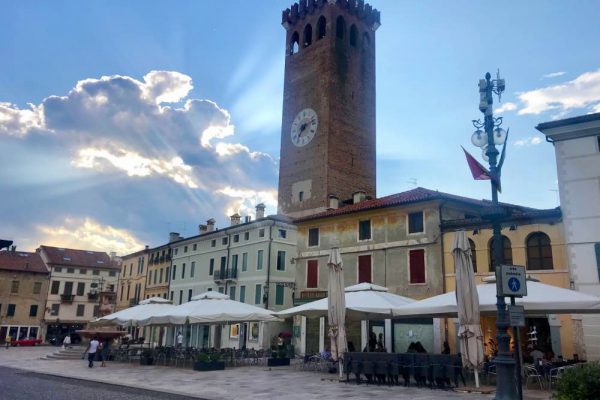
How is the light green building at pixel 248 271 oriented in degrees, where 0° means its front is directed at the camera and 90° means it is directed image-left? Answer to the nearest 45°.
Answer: approximately 45°

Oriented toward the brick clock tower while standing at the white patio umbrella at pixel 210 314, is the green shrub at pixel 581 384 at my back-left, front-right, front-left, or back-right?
back-right

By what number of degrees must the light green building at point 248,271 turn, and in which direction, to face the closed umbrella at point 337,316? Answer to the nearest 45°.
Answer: approximately 45° to its left

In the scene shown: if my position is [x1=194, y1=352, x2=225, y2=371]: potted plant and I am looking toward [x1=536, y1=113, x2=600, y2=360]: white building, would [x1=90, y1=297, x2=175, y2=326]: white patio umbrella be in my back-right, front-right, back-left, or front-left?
back-left

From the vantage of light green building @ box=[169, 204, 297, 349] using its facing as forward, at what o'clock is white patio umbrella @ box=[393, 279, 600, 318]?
The white patio umbrella is roughly at 10 o'clock from the light green building.

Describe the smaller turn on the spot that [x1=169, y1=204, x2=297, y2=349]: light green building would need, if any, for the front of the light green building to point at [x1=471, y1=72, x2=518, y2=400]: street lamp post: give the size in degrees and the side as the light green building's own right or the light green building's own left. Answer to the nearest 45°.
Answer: approximately 45° to the light green building's own left

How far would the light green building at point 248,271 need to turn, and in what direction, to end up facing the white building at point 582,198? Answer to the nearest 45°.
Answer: approximately 90° to its left
